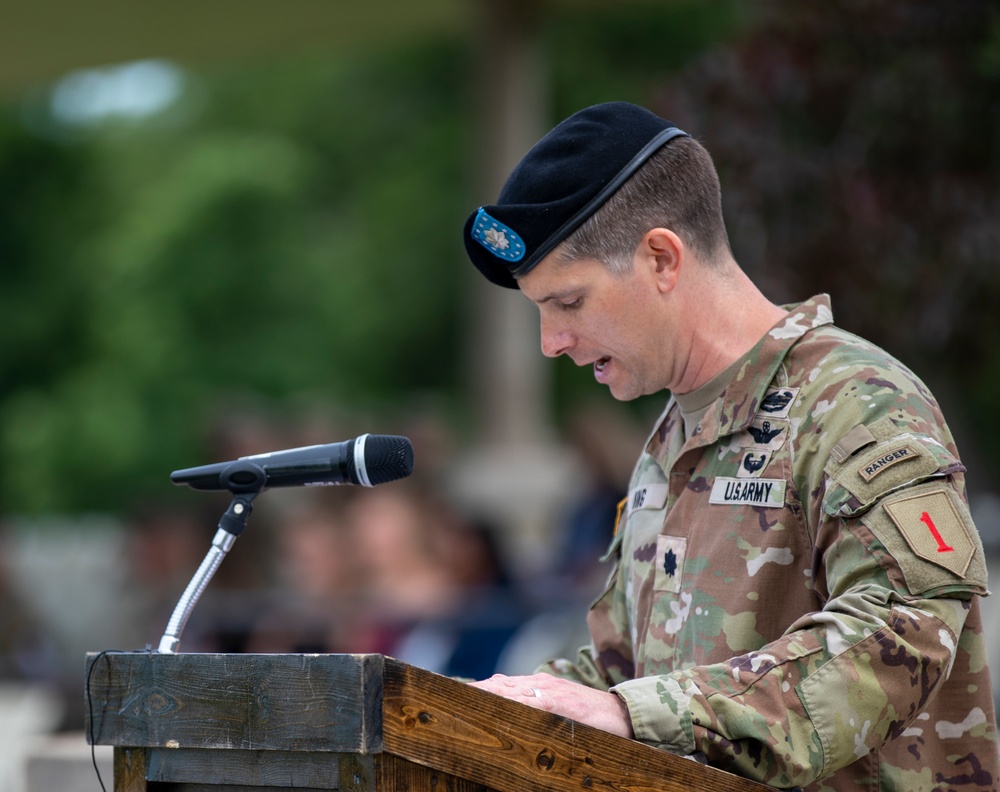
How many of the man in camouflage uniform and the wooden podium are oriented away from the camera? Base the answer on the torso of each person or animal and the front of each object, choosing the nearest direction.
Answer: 0

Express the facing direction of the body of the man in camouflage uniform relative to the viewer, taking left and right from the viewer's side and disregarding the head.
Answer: facing the viewer and to the left of the viewer

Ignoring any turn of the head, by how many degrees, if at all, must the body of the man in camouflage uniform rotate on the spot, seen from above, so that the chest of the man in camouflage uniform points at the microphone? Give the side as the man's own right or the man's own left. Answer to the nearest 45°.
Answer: approximately 45° to the man's own right

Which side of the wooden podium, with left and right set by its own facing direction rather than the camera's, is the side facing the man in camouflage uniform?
back

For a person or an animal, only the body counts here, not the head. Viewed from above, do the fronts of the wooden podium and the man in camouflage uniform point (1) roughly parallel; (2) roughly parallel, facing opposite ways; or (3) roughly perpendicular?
roughly parallel

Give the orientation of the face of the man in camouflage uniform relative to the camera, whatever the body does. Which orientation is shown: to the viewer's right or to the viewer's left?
to the viewer's left

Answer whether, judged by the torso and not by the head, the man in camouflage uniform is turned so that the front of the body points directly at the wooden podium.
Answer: yes
